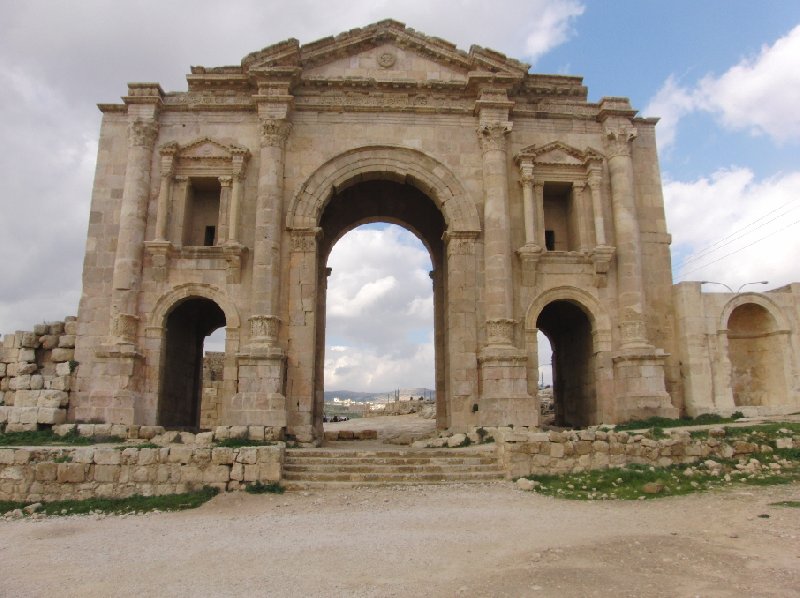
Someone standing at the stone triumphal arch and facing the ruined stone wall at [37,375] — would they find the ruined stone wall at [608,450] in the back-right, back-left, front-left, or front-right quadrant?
back-left

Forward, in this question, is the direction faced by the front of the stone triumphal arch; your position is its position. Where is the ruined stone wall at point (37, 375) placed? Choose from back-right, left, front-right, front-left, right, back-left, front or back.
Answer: right

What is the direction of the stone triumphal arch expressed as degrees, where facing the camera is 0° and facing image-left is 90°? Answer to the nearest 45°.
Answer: approximately 0°

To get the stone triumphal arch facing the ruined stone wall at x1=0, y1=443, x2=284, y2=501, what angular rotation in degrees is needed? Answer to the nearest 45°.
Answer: approximately 45° to its right
